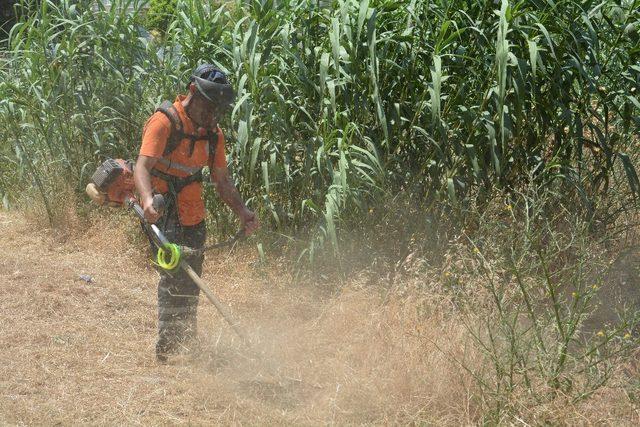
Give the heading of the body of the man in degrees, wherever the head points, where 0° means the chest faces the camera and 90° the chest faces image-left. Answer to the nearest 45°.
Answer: approximately 315°
